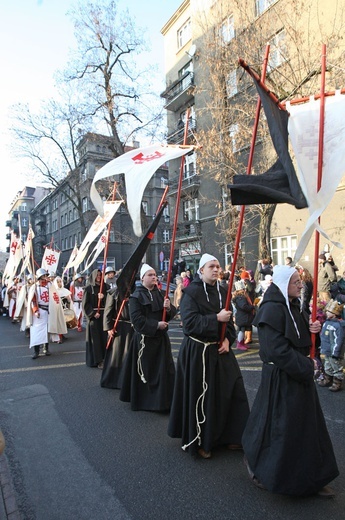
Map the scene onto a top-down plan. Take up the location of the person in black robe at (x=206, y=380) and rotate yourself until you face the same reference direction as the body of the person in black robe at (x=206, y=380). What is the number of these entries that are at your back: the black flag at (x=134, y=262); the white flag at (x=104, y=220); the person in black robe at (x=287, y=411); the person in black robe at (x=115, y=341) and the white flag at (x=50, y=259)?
4

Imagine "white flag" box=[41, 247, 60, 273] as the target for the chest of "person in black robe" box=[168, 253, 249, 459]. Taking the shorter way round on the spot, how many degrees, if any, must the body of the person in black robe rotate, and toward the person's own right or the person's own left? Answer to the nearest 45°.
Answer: approximately 180°

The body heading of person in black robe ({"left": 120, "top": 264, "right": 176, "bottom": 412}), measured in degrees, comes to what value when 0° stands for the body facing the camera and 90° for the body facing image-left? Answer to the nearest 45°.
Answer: approximately 315°

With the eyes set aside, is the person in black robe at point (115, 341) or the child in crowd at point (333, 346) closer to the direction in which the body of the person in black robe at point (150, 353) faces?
the child in crowd

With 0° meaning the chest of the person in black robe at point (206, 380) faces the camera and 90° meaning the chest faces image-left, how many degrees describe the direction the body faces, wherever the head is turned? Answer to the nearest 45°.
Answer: approximately 315°
